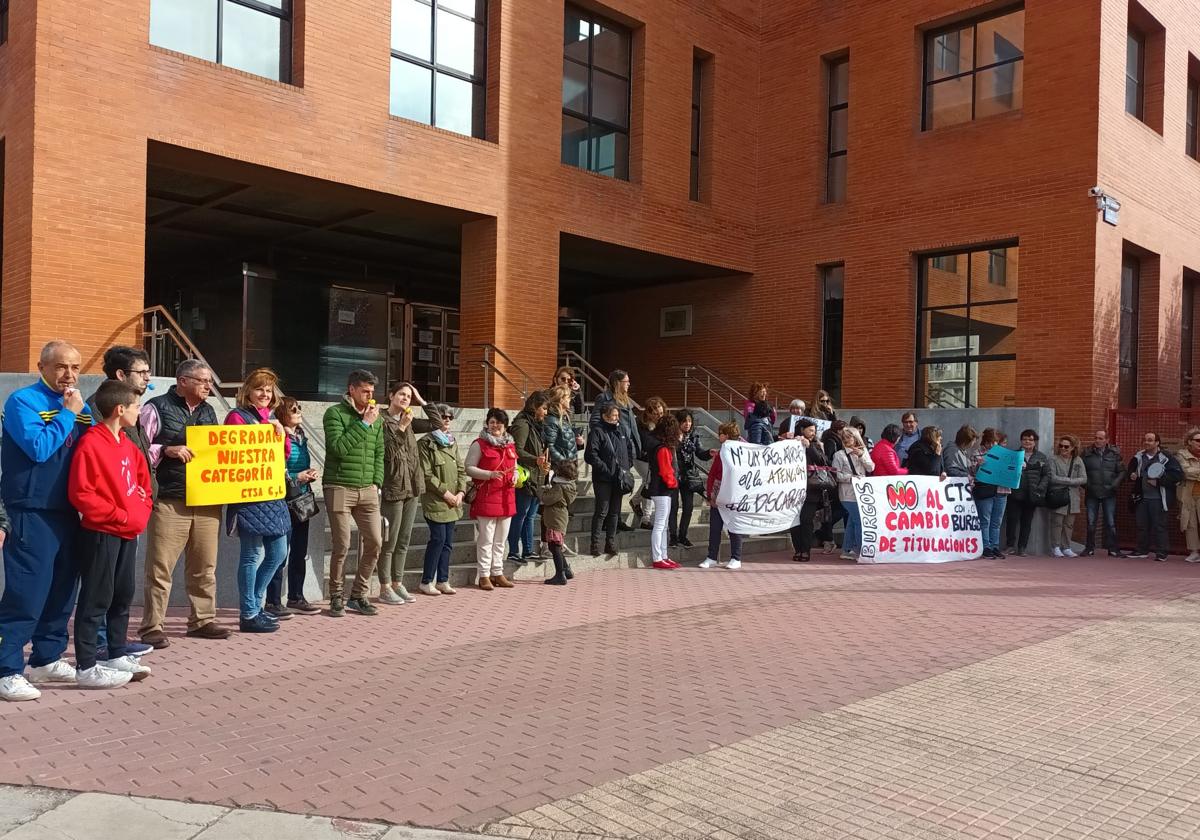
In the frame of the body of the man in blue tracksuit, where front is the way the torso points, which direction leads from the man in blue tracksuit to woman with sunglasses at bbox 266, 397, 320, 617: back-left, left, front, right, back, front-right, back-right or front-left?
left

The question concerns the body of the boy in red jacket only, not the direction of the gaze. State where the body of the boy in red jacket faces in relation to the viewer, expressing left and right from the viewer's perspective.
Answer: facing the viewer and to the right of the viewer

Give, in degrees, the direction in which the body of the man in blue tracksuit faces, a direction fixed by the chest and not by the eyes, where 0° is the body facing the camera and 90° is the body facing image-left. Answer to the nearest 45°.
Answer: approximately 315°

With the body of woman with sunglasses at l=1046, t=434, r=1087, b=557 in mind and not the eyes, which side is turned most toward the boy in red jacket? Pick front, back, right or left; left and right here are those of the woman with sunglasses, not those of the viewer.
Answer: front

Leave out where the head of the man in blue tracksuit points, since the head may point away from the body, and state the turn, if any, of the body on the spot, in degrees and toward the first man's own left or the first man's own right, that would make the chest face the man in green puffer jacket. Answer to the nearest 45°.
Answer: approximately 90° to the first man's own left

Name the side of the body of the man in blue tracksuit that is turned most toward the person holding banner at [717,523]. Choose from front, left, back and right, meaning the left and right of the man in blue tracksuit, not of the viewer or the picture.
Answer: left

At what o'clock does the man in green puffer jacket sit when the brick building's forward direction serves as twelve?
The man in green puffer jacket is roughly at 2 o'clock from the brick building.

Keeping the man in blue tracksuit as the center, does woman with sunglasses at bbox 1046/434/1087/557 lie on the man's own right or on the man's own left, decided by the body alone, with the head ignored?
on the man's own left

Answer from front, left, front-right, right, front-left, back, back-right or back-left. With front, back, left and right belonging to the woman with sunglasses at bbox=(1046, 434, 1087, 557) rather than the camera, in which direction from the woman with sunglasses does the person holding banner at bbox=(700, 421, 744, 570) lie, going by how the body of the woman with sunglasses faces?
front-right

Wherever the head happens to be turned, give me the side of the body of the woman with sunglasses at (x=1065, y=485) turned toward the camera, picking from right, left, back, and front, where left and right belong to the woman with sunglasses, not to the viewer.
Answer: front

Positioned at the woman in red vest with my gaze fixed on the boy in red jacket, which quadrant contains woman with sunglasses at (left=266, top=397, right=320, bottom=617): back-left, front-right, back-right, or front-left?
front-right

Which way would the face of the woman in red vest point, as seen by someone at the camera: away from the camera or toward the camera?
toward the camera

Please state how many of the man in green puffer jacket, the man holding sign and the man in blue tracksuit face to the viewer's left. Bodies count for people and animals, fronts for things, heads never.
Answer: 0

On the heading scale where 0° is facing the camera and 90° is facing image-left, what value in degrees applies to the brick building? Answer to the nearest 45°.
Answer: approximately 315°

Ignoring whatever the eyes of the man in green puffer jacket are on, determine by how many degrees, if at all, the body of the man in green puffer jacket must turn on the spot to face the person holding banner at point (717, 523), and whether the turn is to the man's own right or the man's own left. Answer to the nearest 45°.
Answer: approximately 90° to the man's own left
